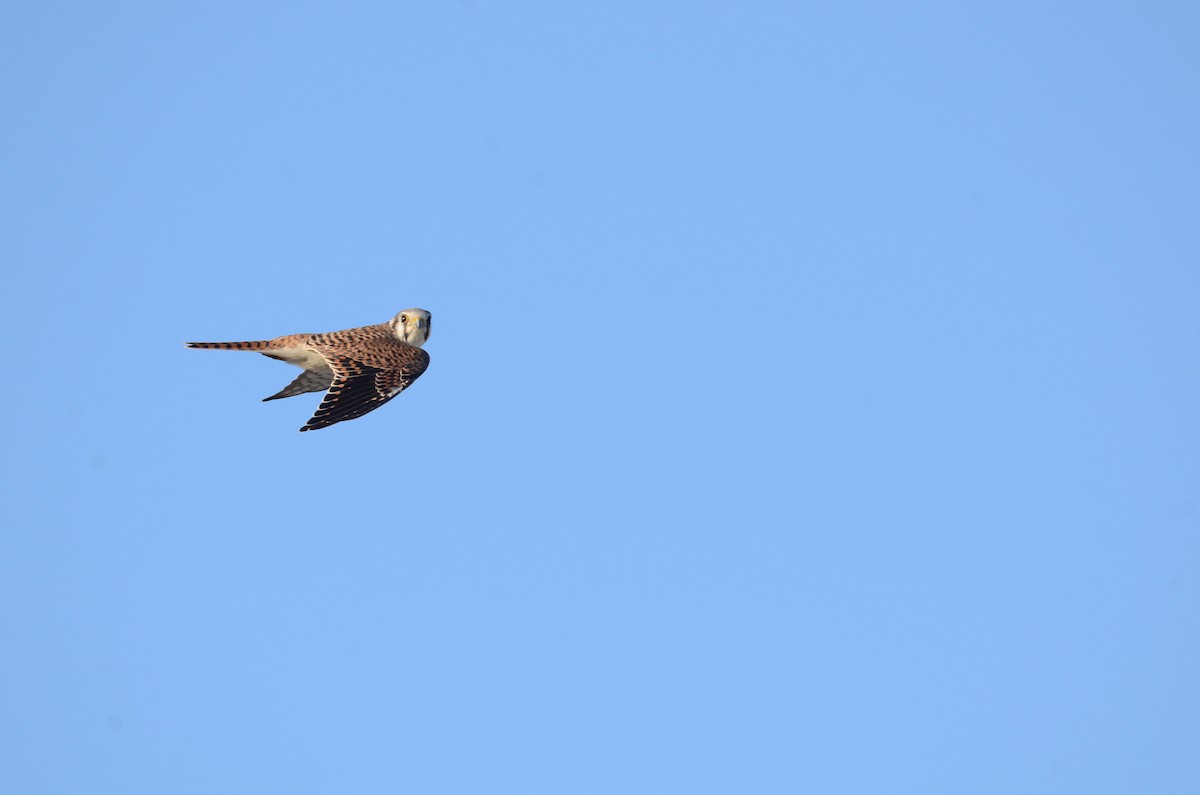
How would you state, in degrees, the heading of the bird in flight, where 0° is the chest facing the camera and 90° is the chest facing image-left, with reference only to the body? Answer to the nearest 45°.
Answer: approximately 270°
